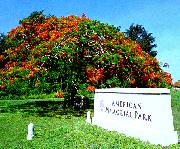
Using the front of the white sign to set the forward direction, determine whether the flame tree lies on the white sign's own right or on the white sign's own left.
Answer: on the white sign's own right

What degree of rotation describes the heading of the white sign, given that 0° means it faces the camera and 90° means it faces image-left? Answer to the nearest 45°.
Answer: approximately 45°
